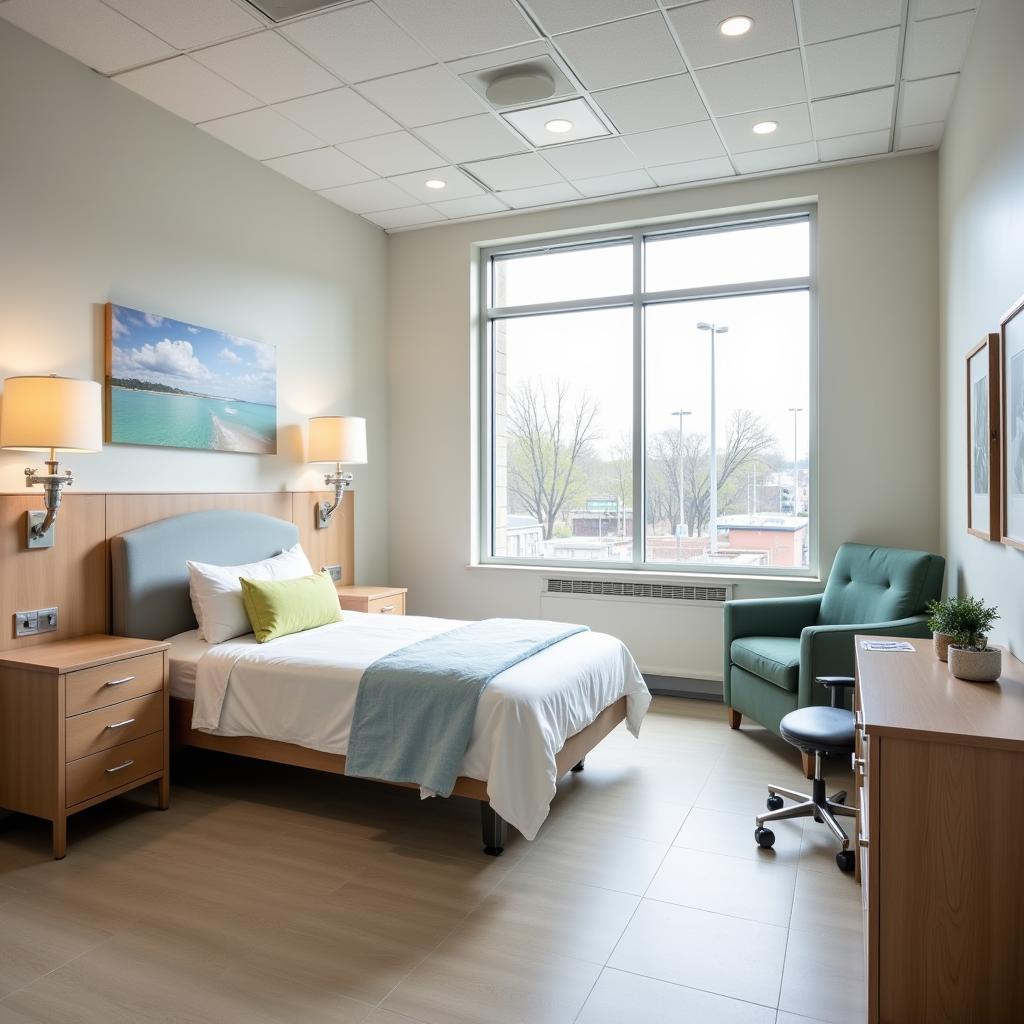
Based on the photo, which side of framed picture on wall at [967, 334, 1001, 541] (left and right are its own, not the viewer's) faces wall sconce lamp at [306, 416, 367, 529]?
front

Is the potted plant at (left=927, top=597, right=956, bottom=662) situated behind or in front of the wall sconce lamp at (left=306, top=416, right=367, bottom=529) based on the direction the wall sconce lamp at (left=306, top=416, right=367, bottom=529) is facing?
in front

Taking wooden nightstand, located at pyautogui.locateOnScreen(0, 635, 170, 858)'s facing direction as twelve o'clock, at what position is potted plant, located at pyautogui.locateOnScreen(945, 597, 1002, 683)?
The potted plant is roughly at 12 o'clock from the wooden nightstand.

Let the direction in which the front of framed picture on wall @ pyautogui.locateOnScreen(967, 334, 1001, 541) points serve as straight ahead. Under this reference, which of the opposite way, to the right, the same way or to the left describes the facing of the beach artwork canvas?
the opposite way

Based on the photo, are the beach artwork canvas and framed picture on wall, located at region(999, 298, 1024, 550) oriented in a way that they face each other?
yes

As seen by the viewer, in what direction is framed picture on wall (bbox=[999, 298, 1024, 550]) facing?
to the viewer's left

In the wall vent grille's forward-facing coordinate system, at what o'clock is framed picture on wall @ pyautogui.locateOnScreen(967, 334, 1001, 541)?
The framed picture on wall is roughly at 11 o'clock from the wall vent grille.

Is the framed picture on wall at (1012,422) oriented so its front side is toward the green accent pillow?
yes

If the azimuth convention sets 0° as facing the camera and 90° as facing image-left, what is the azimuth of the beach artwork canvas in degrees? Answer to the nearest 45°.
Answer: approximately 315°

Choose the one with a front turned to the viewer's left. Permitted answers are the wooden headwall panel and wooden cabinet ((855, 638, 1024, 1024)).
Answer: the wooden cabinet

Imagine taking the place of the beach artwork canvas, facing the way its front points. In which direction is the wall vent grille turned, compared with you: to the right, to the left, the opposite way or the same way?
to the right

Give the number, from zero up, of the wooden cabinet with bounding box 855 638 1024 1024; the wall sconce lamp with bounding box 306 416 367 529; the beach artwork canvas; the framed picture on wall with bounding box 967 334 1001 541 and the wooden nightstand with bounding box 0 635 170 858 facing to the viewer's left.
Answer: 2

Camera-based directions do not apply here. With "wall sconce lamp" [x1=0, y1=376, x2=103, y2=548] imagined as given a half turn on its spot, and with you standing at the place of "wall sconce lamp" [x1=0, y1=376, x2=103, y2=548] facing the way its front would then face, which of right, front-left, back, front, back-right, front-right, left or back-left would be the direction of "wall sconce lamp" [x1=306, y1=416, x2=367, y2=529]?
right

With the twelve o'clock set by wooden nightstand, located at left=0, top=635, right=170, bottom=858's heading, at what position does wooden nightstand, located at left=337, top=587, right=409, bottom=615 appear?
wooden nightstand, located at left=337, top=587, right=409, bottom=615 is roughly at 9 o'clock from wooden nightstand, located at left=0, top=635, right=170, bottom=858.

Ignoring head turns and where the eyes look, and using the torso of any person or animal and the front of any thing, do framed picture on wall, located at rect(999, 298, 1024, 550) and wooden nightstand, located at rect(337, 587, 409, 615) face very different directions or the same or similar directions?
very different directions

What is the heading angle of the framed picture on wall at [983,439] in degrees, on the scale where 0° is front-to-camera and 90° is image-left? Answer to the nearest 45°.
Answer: approximately 90°

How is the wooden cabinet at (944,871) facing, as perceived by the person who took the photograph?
facing to the left of the viewer

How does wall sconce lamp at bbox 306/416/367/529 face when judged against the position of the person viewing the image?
facing the viewer and to the right of the viewer

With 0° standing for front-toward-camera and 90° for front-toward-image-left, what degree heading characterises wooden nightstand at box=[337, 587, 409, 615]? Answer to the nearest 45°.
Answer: approximately 315°
